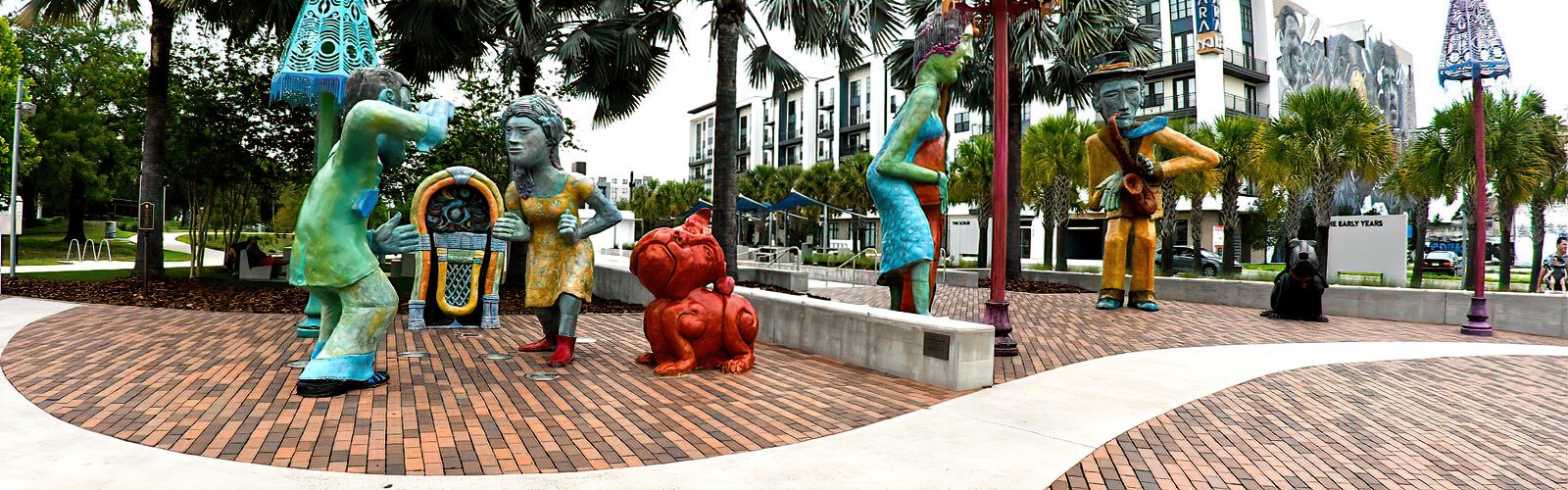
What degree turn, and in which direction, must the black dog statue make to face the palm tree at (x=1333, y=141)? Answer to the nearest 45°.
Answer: approximately 180°

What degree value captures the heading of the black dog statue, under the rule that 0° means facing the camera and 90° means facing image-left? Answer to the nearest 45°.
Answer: approximately 0°

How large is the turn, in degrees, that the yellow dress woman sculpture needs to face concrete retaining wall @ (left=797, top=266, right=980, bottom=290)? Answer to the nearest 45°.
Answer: approximately 180°

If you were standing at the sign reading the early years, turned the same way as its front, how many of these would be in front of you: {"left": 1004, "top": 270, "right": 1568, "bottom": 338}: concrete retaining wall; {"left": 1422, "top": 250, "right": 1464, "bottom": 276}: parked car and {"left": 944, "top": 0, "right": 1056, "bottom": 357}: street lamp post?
2

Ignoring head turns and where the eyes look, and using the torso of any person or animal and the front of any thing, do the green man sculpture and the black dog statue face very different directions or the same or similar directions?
very different directions

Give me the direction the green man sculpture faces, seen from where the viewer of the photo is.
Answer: facing to the right of the viewer
